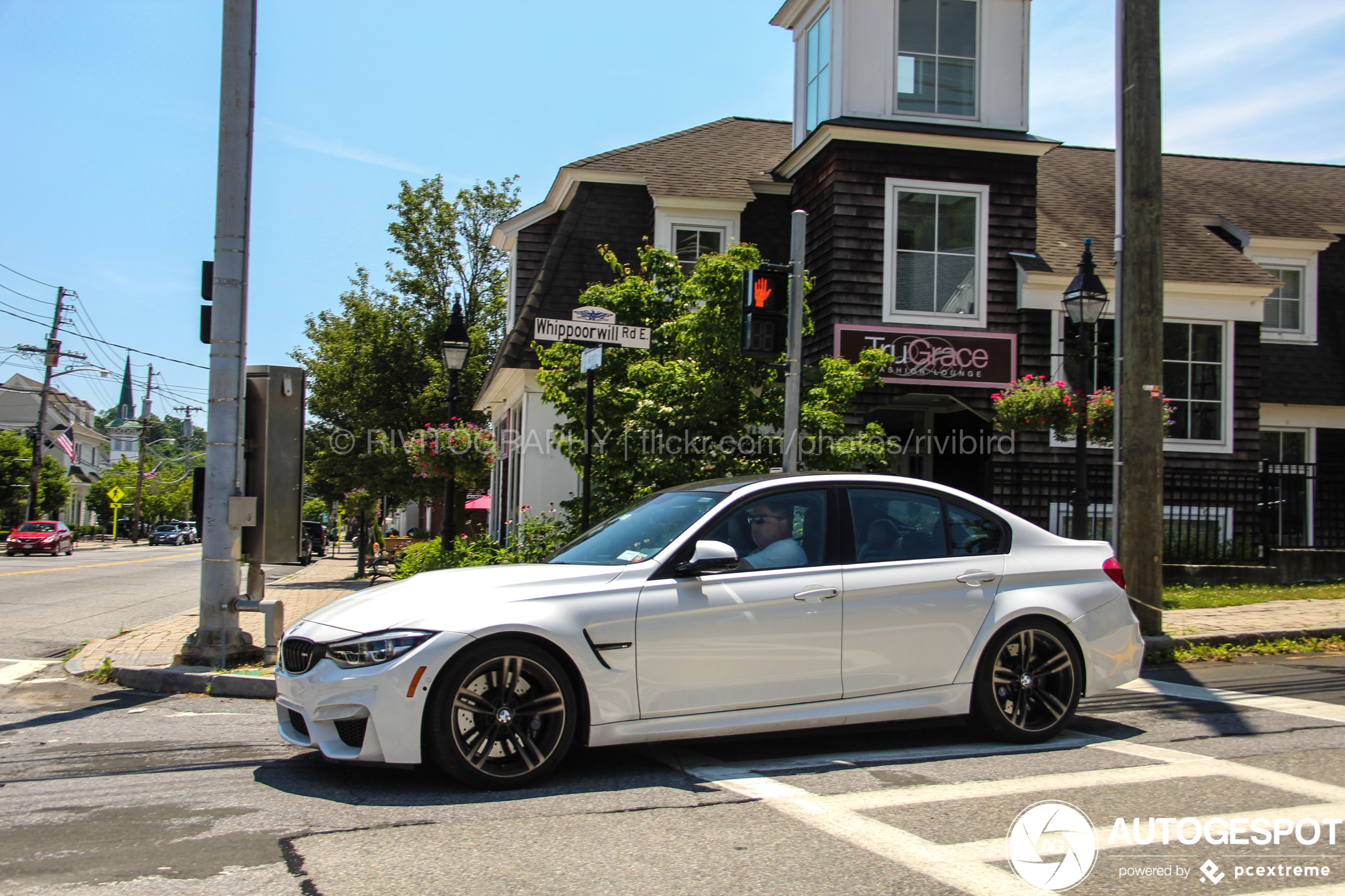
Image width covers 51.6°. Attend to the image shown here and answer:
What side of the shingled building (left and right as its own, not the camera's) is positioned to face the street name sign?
front

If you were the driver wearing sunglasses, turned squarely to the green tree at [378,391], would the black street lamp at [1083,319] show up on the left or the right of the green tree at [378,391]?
right

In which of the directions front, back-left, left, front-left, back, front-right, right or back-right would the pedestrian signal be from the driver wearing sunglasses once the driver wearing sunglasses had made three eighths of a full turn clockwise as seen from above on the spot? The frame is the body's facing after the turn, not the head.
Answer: front

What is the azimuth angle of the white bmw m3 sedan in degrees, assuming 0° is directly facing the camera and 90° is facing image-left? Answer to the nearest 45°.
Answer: approximately 45°

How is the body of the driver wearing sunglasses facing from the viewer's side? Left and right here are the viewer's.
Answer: facing the viewer and to the left of the viewer

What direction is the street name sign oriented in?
toward the camera

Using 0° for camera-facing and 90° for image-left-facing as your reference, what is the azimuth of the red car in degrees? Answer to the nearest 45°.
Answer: approximately 45°

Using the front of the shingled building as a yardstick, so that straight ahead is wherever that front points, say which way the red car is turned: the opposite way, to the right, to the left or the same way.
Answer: the same way

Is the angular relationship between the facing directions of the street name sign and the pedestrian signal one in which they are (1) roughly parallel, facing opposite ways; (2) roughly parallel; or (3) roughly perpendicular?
roughly parallel

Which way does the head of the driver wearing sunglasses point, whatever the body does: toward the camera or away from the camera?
toward the camera

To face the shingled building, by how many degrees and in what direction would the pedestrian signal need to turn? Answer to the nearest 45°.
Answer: approximately 180°

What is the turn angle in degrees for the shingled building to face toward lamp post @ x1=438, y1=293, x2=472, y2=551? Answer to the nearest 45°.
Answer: approximately 90° to its right

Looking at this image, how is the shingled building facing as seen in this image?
toward the camera
